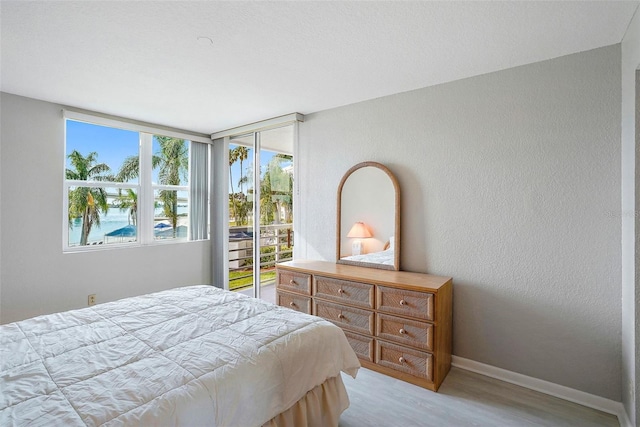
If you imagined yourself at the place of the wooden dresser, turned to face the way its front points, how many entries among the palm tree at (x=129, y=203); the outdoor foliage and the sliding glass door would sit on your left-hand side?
0

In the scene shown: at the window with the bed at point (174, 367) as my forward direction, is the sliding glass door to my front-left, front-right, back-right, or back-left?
front-left

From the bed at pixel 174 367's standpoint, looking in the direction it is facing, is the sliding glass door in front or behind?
in front

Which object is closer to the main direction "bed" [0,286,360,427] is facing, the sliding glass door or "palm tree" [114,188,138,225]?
the sliding glass door

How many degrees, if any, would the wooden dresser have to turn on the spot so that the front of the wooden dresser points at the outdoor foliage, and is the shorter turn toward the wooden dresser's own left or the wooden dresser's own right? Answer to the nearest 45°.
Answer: approximately 45° to the wooden dresser's own right

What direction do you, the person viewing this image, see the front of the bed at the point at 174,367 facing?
facing away from the viewer and to the right of the viewer

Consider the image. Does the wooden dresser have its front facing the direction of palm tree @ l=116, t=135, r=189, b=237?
no

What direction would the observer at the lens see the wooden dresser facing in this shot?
facing the viewer and to the left of the viewer

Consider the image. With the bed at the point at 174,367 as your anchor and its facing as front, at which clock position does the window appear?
The window is roughly at 10 o'clock from the bed.

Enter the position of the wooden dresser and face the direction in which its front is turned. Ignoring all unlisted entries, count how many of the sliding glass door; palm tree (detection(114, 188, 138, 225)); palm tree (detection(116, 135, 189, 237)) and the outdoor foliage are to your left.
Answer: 0

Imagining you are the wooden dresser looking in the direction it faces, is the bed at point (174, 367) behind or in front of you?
in front

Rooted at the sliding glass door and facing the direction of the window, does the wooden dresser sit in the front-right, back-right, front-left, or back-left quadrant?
back-left

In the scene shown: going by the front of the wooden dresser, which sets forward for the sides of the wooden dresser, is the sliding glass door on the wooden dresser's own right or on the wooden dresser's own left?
on the wooden dresser's own right

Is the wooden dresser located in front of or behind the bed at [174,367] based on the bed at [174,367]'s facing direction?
in front

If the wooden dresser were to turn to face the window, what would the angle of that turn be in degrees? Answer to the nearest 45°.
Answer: approximately 45° to its right
